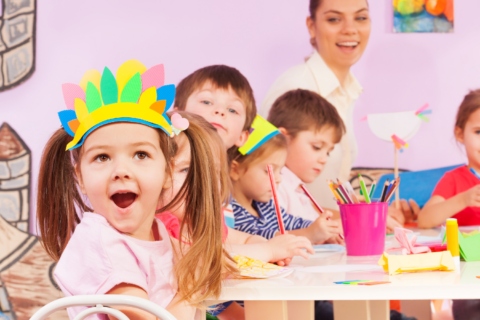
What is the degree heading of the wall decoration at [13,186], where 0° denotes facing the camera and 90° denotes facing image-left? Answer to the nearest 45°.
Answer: approximately 0°

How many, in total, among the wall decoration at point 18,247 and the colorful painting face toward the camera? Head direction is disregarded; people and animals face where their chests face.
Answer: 2

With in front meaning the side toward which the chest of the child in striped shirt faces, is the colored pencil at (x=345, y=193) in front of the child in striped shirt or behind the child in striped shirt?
in front

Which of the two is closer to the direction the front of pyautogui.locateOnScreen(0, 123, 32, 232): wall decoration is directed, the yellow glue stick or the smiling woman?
the yellow glue stick

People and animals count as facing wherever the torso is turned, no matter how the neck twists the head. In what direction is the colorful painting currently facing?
toward the camera

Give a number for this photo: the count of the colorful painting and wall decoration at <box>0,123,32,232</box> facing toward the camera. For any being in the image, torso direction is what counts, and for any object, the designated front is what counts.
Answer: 2

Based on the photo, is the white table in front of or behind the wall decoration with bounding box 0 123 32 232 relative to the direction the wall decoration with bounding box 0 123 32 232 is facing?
in front

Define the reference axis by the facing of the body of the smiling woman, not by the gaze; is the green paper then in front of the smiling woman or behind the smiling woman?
in front

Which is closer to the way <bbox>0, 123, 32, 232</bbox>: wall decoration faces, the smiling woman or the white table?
the white table
